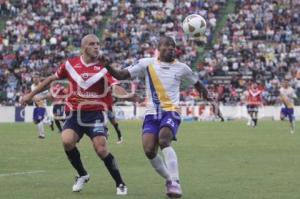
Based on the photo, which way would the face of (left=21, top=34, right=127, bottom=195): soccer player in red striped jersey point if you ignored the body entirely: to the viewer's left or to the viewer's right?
to the viewer's right

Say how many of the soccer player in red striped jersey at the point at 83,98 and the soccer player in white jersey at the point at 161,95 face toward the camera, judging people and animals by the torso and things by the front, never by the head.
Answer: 2

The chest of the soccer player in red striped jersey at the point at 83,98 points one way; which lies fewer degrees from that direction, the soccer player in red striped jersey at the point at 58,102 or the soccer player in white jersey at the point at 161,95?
the soccer player in white jersey

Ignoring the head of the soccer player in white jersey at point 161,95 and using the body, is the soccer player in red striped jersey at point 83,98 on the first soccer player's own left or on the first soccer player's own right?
on the first soccer player's own right

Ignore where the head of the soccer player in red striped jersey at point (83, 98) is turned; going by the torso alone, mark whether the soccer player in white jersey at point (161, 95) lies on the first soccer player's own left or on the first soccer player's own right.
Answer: on the first soccer player's own left

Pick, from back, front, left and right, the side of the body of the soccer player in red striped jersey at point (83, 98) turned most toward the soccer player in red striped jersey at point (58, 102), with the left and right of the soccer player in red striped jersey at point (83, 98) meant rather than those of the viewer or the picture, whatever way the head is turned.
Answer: back

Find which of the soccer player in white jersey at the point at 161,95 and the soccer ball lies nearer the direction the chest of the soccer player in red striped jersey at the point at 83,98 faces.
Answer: the soccer player in white jersey

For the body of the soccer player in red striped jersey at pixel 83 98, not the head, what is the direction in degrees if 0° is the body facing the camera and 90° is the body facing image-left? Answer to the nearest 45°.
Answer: approximately 0°

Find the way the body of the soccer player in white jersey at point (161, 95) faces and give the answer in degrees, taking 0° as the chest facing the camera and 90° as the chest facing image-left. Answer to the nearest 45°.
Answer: approximately 0°
